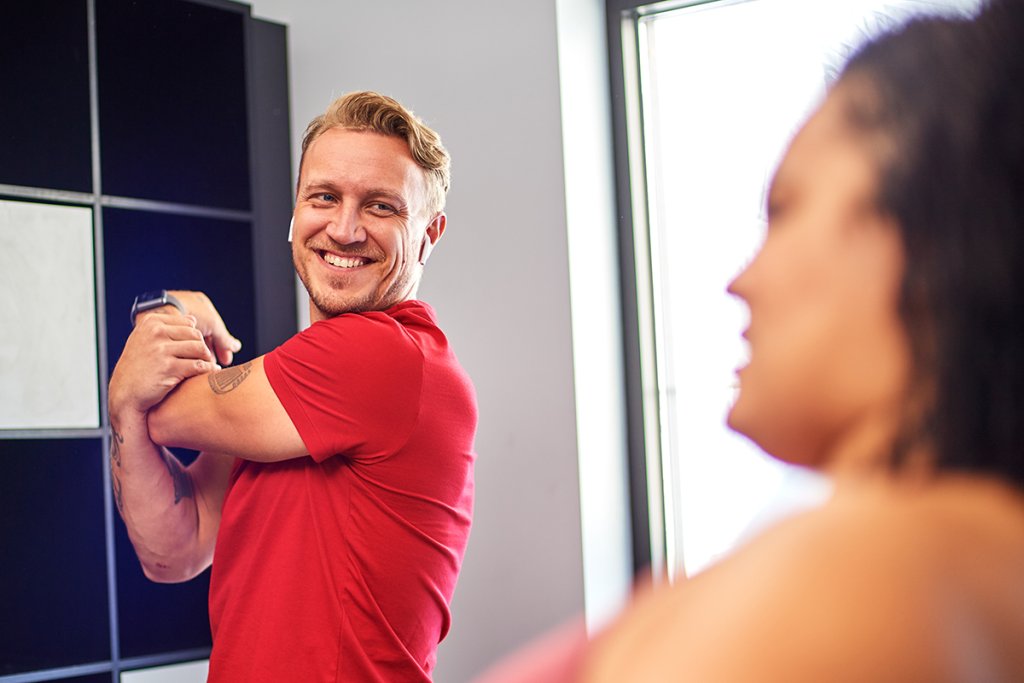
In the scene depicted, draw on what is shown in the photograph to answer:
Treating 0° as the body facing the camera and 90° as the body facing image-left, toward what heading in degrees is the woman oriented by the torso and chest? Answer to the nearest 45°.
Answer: approximately 135°

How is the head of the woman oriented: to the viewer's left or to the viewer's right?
to the viewer's left

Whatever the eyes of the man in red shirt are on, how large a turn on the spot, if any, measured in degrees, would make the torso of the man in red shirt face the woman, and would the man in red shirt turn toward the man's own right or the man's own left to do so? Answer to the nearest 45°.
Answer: approximately 90° to the man's own left

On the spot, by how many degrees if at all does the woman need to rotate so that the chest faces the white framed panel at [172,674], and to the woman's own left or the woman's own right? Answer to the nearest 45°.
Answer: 0° — they already face it

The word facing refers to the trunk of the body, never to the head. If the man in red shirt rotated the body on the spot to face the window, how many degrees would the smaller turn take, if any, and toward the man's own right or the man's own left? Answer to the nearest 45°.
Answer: approximately 135° to the man's own right

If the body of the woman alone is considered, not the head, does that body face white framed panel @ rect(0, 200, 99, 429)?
yes

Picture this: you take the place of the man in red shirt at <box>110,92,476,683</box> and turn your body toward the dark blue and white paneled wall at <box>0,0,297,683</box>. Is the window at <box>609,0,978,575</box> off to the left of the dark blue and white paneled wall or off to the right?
right

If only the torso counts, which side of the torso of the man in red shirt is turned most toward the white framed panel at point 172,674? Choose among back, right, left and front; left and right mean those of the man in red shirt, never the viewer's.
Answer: right
